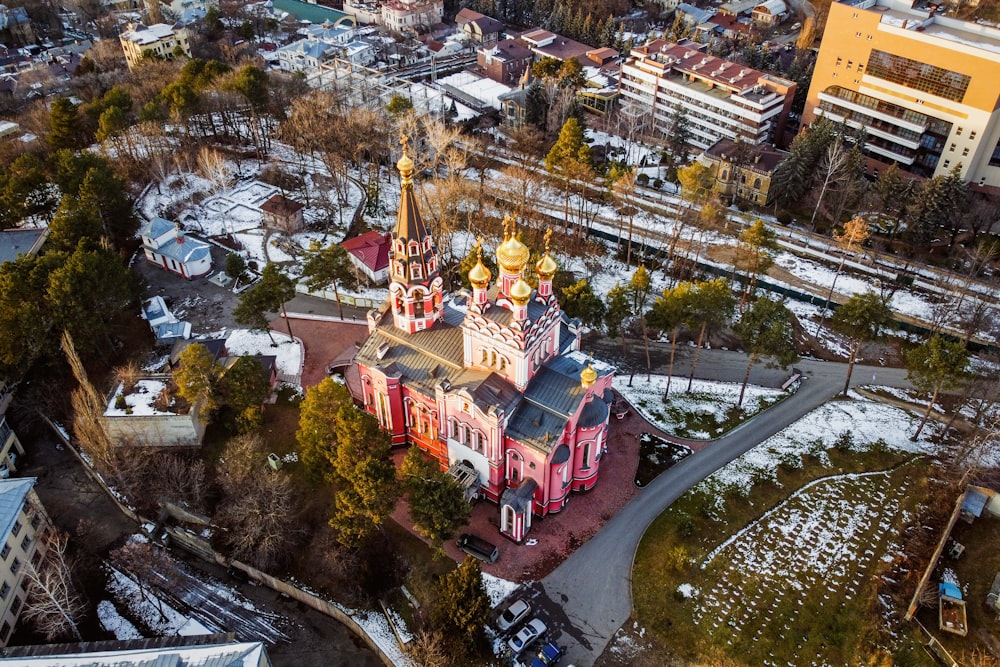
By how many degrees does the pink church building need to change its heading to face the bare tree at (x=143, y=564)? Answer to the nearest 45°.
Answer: approximately 45° to its left

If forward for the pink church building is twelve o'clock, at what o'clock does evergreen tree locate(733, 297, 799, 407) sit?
The evergreen tree is roughly at 4 o'clock from the pink church building.

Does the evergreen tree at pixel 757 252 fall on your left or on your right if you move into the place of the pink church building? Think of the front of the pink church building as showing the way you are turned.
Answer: on your right

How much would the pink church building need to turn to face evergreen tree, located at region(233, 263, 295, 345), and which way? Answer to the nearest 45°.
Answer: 0° — it already faces it

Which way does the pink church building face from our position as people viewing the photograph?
facing away from the viewer and to the left of the viewer

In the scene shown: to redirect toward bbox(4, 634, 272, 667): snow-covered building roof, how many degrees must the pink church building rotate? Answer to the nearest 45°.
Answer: approximately 90° to its left

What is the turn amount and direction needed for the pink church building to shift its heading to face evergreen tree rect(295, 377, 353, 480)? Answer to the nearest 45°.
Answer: approximately 45° to its left

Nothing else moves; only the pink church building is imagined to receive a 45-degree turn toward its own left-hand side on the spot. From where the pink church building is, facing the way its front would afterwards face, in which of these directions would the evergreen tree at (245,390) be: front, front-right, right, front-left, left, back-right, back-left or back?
front

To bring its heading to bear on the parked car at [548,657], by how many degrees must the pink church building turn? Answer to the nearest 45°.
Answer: approximately 135° to its left

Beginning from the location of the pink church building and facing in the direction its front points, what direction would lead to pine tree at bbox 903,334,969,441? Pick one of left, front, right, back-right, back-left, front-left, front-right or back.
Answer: back-right

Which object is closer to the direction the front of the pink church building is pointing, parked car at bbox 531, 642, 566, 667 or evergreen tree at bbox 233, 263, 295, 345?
the evergreen tree

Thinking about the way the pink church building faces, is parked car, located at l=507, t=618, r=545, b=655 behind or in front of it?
behind

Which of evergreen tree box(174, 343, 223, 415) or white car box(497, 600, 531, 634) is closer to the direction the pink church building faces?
the evergreen tree

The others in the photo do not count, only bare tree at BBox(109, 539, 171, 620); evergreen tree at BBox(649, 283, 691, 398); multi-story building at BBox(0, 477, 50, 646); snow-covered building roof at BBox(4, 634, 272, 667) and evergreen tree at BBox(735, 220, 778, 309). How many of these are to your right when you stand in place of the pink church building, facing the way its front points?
2

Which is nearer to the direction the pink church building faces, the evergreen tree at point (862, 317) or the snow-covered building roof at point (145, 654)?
the snow-covered building roof

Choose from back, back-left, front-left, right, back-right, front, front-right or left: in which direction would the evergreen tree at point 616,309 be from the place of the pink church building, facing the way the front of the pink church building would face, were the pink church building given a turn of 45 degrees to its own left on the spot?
back-right

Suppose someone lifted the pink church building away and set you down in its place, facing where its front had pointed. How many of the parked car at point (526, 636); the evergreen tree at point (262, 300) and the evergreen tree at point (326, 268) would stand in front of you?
2
